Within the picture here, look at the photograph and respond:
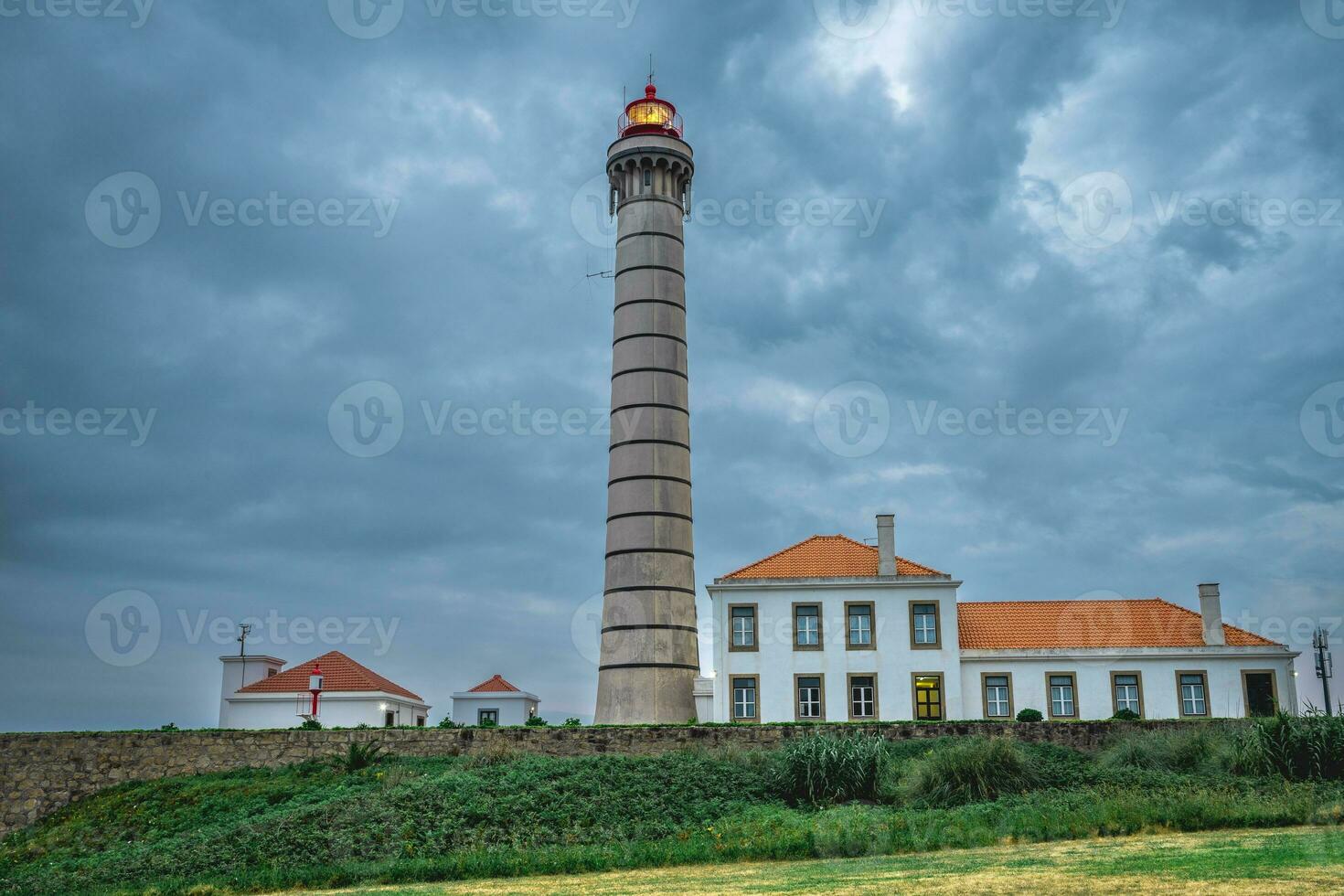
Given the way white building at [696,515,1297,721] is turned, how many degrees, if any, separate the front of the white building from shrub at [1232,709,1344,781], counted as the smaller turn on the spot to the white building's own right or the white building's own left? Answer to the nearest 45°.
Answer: approximately 45° to the white building's own left

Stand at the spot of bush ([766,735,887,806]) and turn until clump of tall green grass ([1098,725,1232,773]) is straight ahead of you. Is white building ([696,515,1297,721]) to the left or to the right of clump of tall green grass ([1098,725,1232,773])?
left

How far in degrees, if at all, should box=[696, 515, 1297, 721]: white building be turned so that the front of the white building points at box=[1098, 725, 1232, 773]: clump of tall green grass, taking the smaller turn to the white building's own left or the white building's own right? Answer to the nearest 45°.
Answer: approximately 45° to the white building's own left

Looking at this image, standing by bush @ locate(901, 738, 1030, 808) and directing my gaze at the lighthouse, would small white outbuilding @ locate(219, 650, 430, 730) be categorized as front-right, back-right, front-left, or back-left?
front-left

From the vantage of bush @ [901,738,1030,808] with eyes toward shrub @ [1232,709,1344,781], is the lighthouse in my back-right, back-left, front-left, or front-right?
back-left

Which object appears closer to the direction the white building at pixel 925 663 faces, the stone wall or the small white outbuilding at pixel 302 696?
the stone wall

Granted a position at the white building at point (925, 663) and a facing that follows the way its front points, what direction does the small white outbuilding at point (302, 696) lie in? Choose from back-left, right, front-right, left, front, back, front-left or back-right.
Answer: right

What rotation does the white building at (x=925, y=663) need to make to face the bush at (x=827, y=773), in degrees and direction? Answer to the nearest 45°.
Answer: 0° — it already faces it

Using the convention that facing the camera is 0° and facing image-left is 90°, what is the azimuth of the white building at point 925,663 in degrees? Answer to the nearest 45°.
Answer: approximately 0°

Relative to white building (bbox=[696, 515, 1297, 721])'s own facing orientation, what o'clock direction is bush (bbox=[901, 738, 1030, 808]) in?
The bush is roughly at 12 o'clock from the white building.

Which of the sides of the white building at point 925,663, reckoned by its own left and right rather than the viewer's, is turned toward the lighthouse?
right

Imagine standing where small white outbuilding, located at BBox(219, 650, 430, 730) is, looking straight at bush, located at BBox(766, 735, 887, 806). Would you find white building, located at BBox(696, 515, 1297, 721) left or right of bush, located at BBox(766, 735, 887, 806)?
left

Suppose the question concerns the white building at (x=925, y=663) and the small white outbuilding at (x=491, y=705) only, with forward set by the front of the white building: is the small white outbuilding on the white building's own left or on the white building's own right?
on the white building's own right
